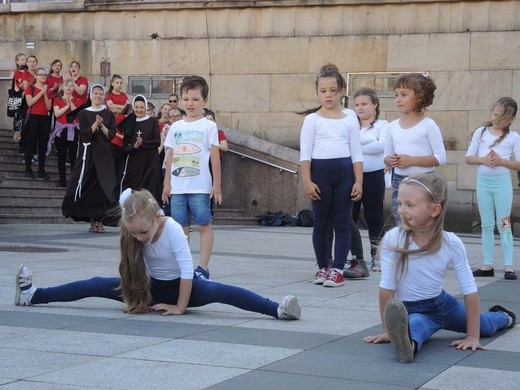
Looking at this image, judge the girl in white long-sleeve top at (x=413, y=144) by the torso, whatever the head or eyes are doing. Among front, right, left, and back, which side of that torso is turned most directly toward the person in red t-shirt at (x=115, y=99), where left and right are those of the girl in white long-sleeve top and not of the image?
right

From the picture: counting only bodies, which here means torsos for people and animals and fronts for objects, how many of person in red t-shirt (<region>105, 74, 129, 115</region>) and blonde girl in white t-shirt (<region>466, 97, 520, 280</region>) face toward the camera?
2

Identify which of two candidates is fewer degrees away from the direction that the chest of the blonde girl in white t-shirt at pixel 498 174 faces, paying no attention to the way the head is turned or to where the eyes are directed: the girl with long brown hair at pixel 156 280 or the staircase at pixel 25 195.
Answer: the girl with long brown hair

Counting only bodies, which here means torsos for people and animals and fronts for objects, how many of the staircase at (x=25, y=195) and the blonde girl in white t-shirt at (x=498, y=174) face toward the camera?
2
